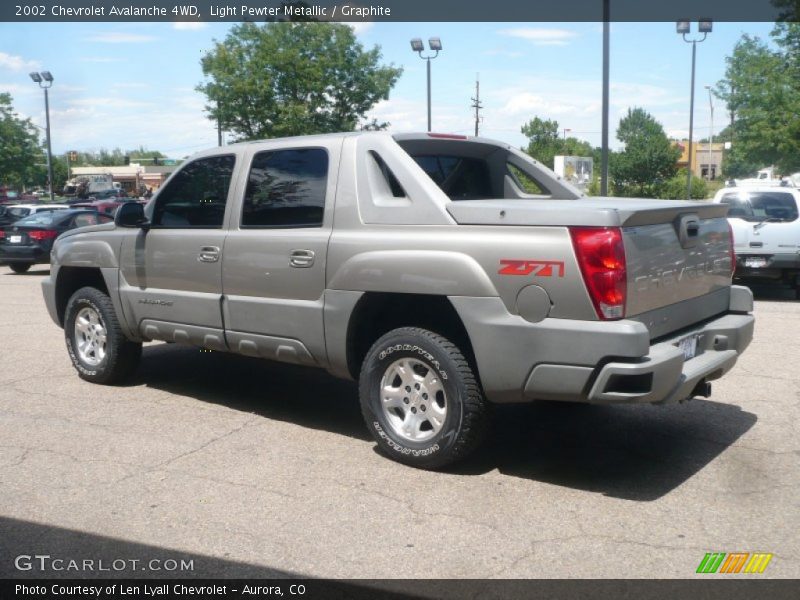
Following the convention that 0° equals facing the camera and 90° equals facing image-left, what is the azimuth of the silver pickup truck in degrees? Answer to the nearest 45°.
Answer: approximately 135°

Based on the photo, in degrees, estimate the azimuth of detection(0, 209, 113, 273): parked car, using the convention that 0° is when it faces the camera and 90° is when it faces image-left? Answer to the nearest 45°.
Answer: approximately 225°

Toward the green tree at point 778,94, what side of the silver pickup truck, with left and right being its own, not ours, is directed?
right

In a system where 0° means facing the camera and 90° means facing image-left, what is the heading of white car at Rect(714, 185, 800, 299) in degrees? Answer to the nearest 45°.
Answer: approximately 180°

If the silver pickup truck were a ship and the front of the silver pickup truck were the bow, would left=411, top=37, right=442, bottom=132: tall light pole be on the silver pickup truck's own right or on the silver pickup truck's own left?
on the silver pickup truck's own right

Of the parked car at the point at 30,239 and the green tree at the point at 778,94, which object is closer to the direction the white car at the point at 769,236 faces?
the green tree

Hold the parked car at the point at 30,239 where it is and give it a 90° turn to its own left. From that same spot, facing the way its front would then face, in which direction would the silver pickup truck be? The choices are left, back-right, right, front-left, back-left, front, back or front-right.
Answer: back-left
